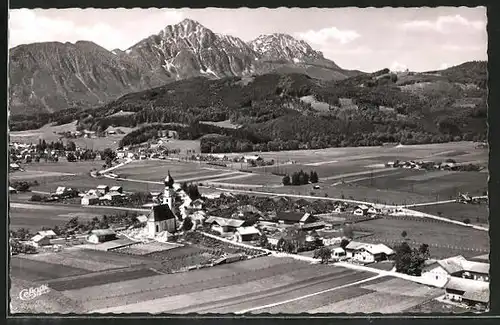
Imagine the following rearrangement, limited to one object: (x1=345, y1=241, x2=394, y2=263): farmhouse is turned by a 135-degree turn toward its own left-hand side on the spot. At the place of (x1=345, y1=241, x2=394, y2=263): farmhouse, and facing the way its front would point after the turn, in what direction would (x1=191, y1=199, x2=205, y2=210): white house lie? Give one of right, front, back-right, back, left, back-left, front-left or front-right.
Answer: back

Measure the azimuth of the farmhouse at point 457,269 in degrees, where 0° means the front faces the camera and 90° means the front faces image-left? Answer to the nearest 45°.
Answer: approximately 45°

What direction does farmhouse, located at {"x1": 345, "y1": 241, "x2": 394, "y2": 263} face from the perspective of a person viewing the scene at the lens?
facing the viewer and to the left of the viewer

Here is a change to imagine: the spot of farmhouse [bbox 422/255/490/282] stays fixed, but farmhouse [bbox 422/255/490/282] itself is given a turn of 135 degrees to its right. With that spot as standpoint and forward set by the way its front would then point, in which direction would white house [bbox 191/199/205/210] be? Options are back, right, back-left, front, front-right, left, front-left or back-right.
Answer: left

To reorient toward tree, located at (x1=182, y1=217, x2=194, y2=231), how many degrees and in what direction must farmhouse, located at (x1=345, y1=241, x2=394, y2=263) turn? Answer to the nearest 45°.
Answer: approximately 45° to its right

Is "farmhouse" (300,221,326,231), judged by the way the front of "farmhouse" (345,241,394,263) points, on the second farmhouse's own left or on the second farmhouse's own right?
on the second farmhouse's own right

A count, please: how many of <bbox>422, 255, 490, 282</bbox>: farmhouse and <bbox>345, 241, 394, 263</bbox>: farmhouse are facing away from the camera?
0
